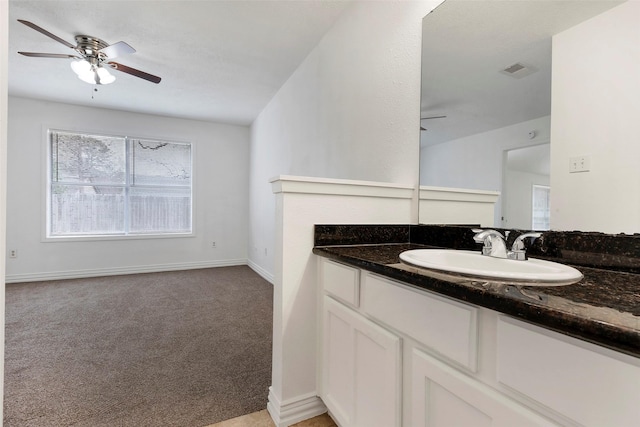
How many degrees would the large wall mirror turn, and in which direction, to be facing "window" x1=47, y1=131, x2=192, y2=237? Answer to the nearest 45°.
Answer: approximately 45° to its right

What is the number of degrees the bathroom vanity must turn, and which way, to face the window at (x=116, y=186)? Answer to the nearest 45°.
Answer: approximately 45° to its right

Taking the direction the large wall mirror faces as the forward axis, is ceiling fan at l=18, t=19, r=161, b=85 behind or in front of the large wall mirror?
in front

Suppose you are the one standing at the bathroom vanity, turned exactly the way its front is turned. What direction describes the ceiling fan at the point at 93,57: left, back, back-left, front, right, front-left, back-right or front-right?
front-right

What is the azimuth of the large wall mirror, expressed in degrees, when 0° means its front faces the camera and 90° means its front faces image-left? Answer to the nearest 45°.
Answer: approximately 45°

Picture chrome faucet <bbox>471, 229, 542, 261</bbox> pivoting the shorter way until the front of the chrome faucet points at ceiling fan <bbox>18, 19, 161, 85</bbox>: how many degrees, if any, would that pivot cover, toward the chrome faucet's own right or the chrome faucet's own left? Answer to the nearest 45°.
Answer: approximately 45° to the chrome faucet's own right

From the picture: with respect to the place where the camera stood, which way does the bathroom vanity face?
facing the viewer and to the left of the viewer
